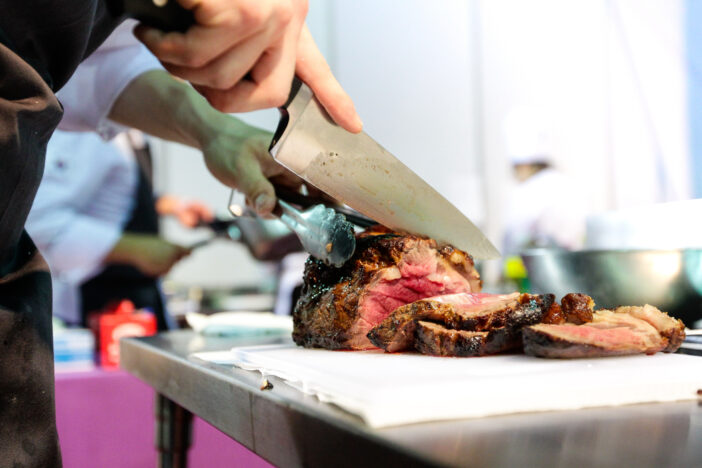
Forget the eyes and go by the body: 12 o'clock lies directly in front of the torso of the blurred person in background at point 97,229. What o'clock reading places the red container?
The red container is roughly at 3 o'clock from the blurred person in background.

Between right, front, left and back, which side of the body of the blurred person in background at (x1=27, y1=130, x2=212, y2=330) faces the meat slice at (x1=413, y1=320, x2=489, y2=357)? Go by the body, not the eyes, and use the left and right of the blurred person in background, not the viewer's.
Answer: right

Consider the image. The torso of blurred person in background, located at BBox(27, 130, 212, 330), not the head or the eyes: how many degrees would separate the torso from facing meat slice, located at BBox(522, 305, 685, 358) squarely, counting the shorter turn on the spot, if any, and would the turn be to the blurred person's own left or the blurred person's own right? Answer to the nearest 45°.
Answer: approximately 90° to the blurred person's own right

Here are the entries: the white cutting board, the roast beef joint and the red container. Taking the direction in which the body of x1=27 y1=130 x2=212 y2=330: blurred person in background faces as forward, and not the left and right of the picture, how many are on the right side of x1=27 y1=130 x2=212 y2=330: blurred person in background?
3

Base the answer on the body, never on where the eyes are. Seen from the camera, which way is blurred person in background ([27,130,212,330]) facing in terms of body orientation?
to the viewer's right

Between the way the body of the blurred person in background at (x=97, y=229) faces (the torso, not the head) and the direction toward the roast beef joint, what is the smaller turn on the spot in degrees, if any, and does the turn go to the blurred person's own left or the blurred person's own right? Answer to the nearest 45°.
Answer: approximately 90° to the blurred person's own right

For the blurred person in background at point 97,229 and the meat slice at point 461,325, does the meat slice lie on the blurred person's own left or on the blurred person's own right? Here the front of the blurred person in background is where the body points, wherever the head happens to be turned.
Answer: on the blurred person's own right

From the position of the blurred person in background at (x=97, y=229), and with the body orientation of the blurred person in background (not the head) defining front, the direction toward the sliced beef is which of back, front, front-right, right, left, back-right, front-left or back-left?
right

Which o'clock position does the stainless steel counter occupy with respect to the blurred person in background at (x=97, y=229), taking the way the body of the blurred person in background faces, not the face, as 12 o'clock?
The stainless steel counter is roughly at 3 o'clock from the blurred person in background.

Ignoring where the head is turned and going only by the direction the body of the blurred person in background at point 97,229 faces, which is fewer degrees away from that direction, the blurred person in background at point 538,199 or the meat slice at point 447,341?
the blurred person in background

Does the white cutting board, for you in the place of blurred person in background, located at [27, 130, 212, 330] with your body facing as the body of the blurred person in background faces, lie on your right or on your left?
on your right

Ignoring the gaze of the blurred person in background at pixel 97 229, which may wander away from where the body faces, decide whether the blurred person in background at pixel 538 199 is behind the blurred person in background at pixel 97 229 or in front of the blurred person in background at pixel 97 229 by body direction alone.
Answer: in front
